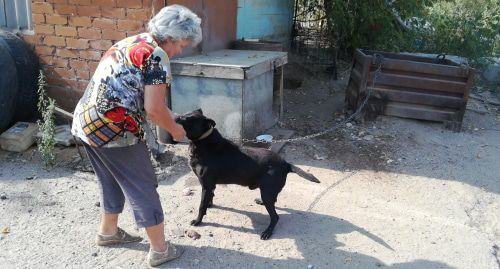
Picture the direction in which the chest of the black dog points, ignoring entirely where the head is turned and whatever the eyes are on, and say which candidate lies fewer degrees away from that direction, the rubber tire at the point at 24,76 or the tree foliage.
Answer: the rubber tire

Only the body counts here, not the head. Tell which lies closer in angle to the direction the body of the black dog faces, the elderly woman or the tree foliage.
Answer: the elderly woman

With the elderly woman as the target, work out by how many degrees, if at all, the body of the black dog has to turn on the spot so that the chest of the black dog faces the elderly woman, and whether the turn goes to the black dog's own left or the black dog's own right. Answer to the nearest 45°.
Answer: approximately 45° to the black dog's own left

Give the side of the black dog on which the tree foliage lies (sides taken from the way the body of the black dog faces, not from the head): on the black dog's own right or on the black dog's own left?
on the black dog's own right

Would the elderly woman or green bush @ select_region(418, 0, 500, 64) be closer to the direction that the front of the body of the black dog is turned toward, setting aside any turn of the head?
the elderly woman

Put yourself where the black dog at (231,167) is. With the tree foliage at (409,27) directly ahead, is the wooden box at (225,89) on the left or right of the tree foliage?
left

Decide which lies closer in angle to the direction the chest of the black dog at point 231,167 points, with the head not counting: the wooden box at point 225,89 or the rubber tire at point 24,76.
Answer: the rubber tire

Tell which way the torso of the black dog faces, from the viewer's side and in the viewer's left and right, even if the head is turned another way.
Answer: facing to the left of the viewer

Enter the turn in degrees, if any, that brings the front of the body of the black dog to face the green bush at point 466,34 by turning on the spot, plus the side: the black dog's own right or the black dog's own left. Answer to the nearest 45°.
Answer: approximately 135° to the black dog's own right

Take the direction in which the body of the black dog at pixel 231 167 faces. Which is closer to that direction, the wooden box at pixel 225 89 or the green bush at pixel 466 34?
the wooden box

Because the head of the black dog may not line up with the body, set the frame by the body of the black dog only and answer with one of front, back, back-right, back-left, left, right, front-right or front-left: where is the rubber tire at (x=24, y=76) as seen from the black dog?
front-right

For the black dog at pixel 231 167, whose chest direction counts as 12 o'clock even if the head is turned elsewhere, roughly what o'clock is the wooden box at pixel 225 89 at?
The wooden box is roughly at 3 o'clock from the black dog.
